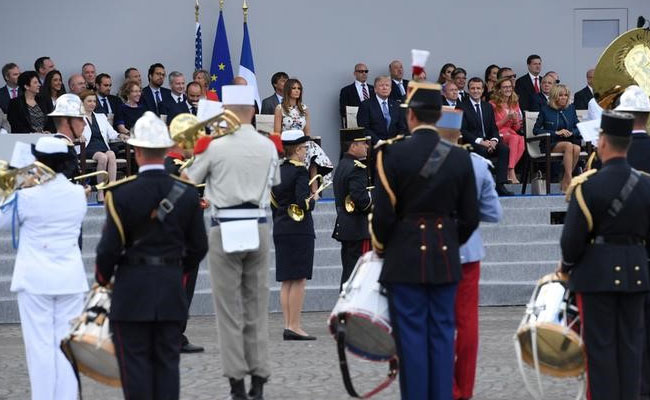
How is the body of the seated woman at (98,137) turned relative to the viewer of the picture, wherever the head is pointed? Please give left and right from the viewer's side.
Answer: facing the viewer and to the right of the viewer

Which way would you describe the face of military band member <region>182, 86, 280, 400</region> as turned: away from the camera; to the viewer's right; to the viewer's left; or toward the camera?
away from the camera

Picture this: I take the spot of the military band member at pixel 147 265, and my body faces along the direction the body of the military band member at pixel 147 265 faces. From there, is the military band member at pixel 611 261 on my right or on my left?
on my right

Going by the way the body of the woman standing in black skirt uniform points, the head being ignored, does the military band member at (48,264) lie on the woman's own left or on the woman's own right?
on the woman's own right

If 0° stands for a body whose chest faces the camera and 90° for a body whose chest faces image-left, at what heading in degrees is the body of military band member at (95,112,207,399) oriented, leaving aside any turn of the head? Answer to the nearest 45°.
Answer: approximately 180°

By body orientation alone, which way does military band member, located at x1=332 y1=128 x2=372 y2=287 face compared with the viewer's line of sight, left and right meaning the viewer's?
facing to the right of the viewer

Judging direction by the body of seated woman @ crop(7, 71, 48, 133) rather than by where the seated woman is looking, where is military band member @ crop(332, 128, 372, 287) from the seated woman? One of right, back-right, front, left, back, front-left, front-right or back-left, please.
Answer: front

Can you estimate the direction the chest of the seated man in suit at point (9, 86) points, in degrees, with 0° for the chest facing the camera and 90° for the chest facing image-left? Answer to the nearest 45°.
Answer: approximately 315°

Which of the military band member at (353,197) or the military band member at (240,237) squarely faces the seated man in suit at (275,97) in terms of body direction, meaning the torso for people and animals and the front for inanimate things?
the military band member at (240,237)

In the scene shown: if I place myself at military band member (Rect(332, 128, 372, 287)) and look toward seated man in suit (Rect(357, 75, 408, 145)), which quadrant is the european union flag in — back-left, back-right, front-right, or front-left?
front-left

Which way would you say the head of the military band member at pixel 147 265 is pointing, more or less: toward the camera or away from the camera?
away from the camera

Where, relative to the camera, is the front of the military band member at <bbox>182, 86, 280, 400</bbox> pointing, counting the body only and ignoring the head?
away from the camera

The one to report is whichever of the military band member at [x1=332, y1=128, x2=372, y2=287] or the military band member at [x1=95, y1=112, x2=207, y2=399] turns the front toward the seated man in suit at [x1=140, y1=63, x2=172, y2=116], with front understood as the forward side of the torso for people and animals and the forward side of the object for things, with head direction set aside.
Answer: the military band member at [x1=95, y1=112, x2=207, y2=399]

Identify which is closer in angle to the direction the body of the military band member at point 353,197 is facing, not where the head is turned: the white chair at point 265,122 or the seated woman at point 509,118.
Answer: the seated woman

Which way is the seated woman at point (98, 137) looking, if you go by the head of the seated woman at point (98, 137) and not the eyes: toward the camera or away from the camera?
toward the camera
